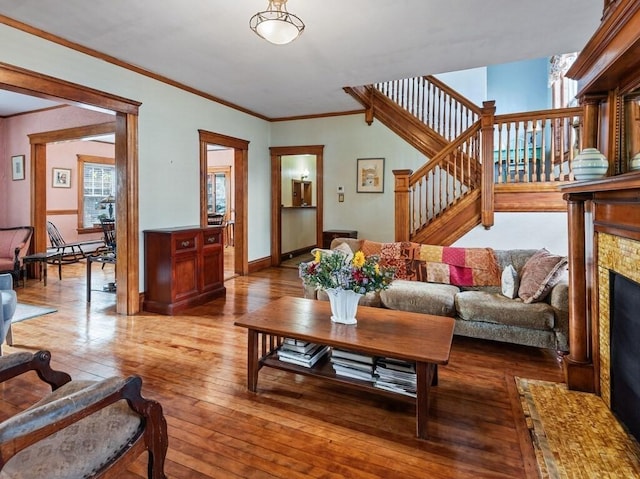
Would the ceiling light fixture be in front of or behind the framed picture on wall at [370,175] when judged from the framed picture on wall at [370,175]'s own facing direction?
in front

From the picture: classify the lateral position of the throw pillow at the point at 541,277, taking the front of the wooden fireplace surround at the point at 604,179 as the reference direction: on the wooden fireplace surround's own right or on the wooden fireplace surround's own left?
on the wooden fireplace surround's own right

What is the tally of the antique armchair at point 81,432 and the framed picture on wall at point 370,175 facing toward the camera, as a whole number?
1

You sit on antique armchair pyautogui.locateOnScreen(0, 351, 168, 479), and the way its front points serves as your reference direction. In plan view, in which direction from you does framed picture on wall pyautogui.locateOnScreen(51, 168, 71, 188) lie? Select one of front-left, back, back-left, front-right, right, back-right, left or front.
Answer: front-left

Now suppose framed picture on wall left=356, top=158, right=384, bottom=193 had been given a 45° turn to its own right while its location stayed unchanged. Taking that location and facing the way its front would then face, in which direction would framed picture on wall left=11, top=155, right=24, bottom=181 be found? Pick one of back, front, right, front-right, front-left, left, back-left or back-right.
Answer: front-right

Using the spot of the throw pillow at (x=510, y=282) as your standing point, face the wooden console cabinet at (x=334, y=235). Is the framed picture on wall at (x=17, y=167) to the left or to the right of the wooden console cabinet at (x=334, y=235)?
left

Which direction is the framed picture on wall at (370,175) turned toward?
toward the camera

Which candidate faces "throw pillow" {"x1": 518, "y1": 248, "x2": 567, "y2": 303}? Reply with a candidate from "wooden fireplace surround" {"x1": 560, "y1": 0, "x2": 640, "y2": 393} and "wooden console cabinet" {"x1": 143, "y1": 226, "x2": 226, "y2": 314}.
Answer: the wooden console cabinet

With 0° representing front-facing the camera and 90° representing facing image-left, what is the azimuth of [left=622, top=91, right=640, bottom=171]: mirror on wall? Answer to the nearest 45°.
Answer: approximately 45°

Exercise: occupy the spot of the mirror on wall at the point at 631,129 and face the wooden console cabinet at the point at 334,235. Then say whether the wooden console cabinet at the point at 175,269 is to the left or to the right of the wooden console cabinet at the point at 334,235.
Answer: left

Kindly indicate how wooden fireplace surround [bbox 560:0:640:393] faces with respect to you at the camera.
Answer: facing the viewer and to the left of the viewer
